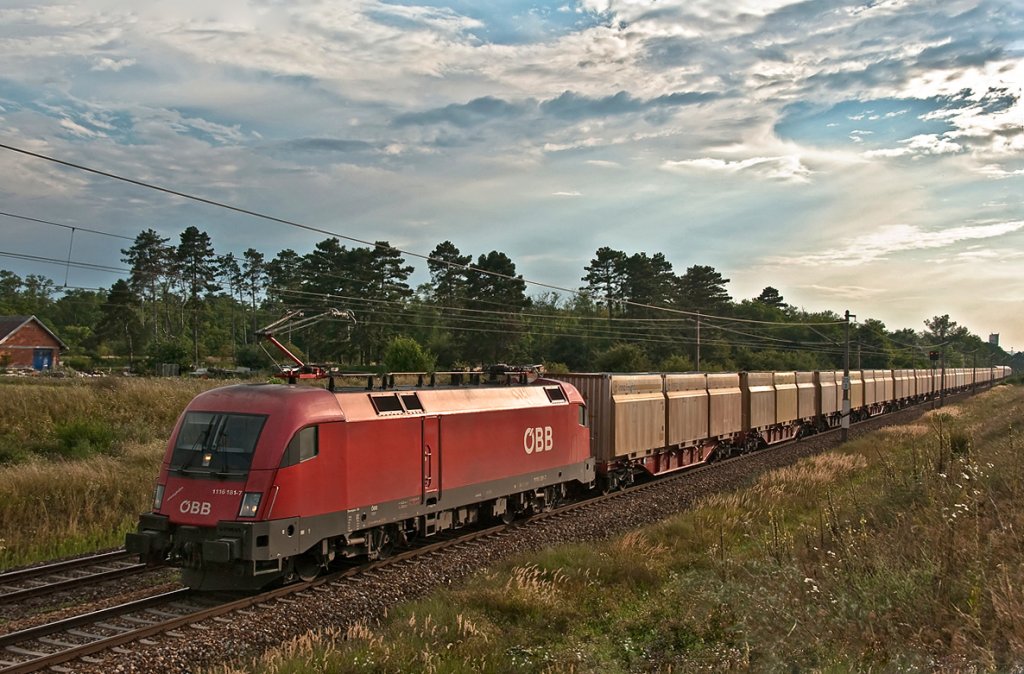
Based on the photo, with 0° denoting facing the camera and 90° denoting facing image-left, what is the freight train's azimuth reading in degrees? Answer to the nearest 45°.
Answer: approximately 45°

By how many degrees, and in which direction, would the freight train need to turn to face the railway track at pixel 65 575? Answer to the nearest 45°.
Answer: approximately 45° to its right

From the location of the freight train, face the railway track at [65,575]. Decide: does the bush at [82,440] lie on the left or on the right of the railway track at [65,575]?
right

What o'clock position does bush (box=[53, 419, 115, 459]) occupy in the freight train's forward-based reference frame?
The bush is roughly at 3 o'clock from the freight train.
